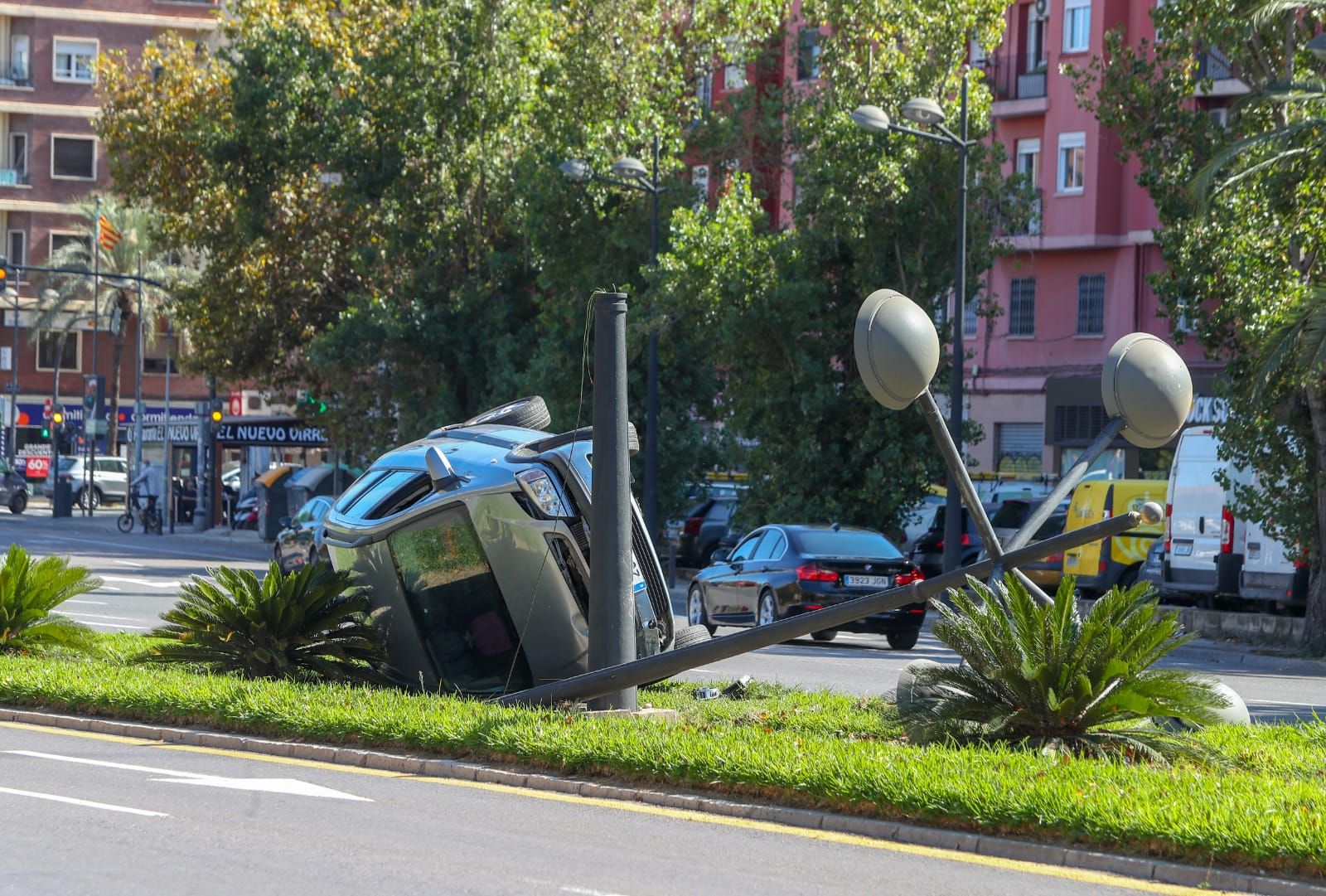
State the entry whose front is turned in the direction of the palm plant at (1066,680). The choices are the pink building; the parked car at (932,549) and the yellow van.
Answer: the pink building

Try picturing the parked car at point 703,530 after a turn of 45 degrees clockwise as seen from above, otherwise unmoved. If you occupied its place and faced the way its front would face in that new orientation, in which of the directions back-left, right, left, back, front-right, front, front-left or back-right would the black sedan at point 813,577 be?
right

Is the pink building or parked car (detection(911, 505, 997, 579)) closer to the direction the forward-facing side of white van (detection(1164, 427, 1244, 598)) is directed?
the pink building

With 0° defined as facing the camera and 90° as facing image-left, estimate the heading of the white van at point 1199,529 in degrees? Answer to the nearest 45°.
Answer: approximately 225°

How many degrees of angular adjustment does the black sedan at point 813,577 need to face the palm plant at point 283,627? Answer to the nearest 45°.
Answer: approximately 90° to its left

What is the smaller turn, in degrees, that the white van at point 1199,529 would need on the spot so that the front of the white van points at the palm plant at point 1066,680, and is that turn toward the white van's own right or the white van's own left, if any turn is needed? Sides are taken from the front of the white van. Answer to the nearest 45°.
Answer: approximately 135° to the white van's own right

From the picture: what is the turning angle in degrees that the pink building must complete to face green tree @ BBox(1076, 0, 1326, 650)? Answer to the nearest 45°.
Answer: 0° — it already faces it

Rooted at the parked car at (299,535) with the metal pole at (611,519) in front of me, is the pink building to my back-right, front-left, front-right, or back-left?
back-left

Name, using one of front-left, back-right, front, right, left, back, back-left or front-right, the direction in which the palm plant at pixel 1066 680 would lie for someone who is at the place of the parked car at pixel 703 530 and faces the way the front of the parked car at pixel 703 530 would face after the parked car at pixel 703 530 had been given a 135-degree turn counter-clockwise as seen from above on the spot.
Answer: left

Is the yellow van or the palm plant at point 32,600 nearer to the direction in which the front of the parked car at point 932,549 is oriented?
the yellow van

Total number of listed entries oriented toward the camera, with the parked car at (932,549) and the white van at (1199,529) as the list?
0

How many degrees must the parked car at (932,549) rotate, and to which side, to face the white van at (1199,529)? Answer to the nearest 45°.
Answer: approximately 90° to its right

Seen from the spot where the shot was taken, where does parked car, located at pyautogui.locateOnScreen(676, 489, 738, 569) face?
facing away from the viewer and to the right of the viewer

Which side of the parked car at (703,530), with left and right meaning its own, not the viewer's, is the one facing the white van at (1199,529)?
right

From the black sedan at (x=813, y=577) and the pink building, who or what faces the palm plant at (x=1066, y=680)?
the pink building

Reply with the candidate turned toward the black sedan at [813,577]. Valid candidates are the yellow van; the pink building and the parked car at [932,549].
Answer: the pink building

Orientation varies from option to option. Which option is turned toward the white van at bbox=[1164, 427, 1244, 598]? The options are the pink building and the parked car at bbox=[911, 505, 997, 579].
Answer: the pink building

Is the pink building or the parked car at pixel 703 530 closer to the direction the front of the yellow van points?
the pink building
